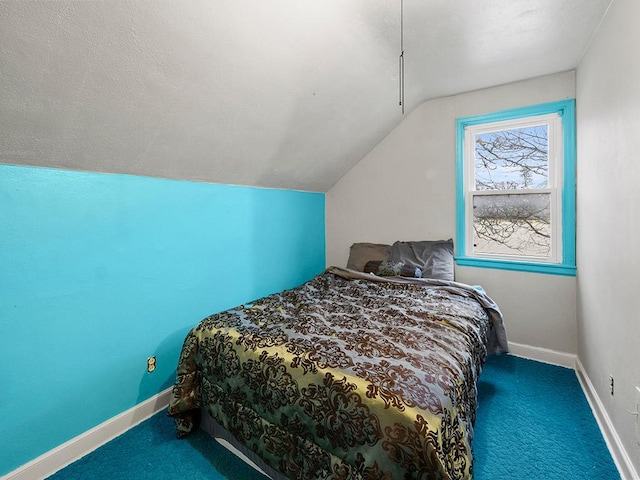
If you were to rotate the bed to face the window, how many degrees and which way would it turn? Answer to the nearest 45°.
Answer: approximately 180°

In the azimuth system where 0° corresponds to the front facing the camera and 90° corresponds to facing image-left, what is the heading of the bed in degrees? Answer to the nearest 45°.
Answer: approximately 45°

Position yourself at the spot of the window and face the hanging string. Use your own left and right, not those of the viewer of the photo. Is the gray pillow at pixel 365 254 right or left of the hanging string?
right
